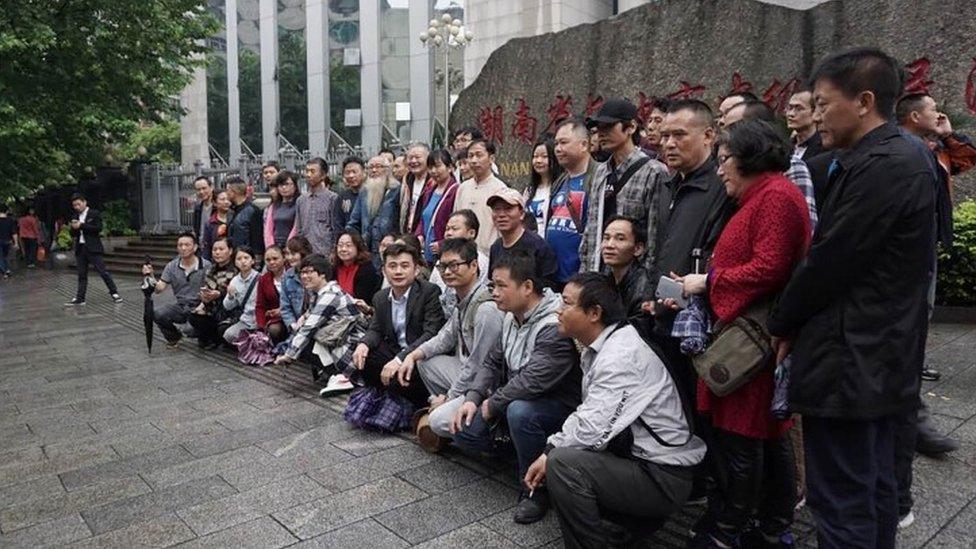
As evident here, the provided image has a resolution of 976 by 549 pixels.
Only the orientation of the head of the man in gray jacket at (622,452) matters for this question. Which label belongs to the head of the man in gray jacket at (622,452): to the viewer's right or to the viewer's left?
to the viewer's left

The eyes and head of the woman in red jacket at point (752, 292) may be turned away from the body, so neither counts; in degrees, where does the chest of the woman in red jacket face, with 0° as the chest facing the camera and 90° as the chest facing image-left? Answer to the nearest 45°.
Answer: approximately 90°

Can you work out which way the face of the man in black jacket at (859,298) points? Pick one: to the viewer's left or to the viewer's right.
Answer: to the viewer's left

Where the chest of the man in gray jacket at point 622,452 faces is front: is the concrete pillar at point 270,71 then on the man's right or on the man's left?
on the man's right

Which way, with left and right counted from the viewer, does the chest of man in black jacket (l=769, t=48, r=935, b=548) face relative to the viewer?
facing to the left of the viewer

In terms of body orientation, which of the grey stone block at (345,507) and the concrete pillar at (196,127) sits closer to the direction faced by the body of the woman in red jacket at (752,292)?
the grey stone block

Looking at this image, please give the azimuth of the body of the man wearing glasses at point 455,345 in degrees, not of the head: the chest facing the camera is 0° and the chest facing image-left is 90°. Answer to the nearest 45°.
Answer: approximately 45°

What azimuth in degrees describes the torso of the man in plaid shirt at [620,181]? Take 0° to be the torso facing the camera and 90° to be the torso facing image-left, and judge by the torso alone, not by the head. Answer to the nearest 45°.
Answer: approximately 45°
